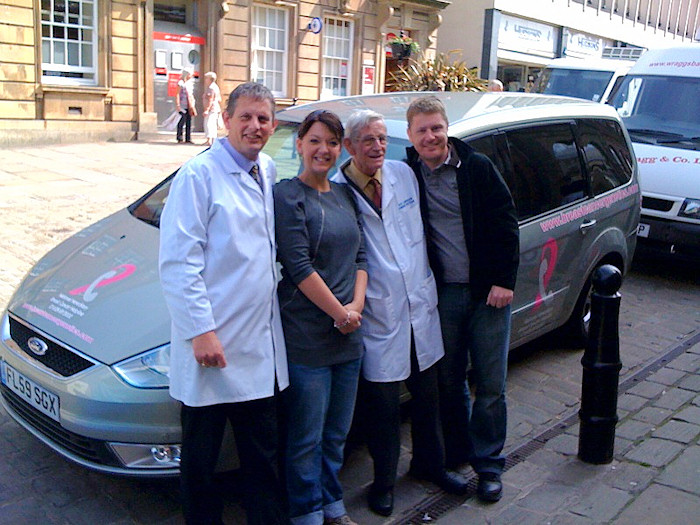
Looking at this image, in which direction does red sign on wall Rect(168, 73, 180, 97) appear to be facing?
toward the camera

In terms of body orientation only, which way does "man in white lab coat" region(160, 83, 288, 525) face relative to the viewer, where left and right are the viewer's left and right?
facing the viewer and to the right of the viewer

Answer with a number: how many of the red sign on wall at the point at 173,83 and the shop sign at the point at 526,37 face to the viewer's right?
0

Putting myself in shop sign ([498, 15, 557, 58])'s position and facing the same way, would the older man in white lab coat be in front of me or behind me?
in front

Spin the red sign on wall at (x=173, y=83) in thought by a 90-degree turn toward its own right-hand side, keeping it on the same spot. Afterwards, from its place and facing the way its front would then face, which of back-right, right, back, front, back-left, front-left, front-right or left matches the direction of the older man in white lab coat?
left

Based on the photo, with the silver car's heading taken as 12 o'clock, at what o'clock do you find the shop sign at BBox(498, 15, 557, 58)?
The shop sign is roughly at 5 o'clock from the silver car.

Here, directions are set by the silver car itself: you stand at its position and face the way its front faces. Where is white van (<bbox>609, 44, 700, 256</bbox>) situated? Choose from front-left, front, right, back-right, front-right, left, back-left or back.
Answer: back

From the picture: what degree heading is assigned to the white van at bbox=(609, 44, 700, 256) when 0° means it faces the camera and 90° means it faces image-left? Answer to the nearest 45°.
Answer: approximately 45°

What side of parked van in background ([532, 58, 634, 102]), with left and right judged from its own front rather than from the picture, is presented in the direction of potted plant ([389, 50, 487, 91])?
right

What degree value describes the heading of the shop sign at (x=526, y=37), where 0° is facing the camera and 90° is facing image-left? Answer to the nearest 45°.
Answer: approximately 45°

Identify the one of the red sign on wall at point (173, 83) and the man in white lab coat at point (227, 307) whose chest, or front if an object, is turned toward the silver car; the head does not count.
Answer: the red sign on wall

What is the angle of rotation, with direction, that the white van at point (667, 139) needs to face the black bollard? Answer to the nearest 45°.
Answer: approximately 45° to its left

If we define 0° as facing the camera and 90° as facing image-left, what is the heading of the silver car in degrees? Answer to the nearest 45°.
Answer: approximately 45°

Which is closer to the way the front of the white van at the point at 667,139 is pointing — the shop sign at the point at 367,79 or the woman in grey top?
the woman in grey top
